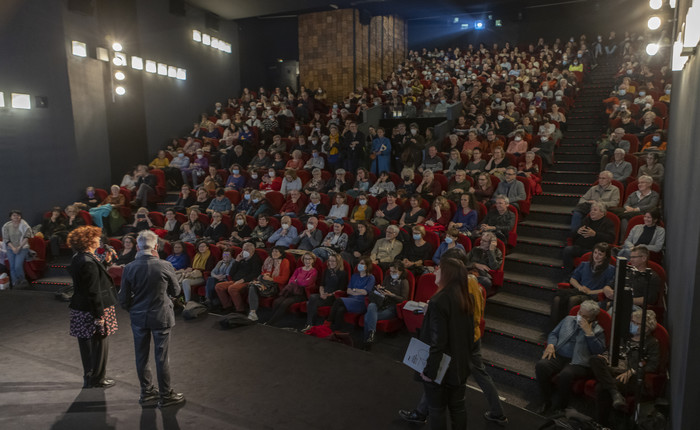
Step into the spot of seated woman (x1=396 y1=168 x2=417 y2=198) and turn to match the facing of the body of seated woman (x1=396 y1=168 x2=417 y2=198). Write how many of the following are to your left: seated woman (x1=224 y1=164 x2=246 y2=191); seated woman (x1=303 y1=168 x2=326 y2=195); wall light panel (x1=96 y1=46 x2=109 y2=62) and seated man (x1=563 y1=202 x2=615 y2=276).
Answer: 1

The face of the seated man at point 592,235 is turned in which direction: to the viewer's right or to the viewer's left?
to the viewer's left

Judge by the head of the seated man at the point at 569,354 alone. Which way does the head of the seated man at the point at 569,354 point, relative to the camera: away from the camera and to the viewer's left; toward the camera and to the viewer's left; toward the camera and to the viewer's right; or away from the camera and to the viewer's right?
toward the camera and to the viewer's left

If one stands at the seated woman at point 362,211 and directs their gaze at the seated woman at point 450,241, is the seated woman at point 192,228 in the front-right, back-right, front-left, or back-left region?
back-right

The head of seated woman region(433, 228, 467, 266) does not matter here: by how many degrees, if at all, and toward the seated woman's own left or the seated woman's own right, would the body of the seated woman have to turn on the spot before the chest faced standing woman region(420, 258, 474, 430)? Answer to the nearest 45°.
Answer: approximately 45° to the seated woman's own left

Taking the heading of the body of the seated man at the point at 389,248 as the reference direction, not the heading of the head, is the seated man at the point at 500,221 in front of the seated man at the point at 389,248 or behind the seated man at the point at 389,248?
behind

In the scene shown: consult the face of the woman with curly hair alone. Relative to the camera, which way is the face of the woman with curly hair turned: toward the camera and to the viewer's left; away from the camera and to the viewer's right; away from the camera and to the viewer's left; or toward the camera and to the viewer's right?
away from the camera and to the viewer's right

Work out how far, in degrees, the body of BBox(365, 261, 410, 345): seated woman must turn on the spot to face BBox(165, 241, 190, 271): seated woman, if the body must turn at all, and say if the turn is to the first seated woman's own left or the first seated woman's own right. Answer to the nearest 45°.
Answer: approximately 90° to the first seated woman's own right

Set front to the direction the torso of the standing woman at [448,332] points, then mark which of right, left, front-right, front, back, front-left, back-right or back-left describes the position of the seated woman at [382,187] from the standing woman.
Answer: front-right

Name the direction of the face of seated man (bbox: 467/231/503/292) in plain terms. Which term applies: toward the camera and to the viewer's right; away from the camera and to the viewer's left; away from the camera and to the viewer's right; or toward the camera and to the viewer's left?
toward the camera and to the viewer's left

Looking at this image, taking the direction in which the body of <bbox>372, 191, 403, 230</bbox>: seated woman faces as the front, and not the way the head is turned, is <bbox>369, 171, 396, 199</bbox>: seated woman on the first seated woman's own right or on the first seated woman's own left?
on the first seated woman's own right

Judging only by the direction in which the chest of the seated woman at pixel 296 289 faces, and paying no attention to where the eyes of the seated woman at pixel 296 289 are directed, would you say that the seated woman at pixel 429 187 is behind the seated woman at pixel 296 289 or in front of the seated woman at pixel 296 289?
behind

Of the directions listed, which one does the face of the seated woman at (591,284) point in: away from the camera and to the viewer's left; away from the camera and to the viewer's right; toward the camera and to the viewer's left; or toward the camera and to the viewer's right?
toward the camera and to the viewer's left

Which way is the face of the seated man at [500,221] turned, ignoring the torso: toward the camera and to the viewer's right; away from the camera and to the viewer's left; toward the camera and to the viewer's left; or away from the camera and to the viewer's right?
toward the camera and to the viewer's left
